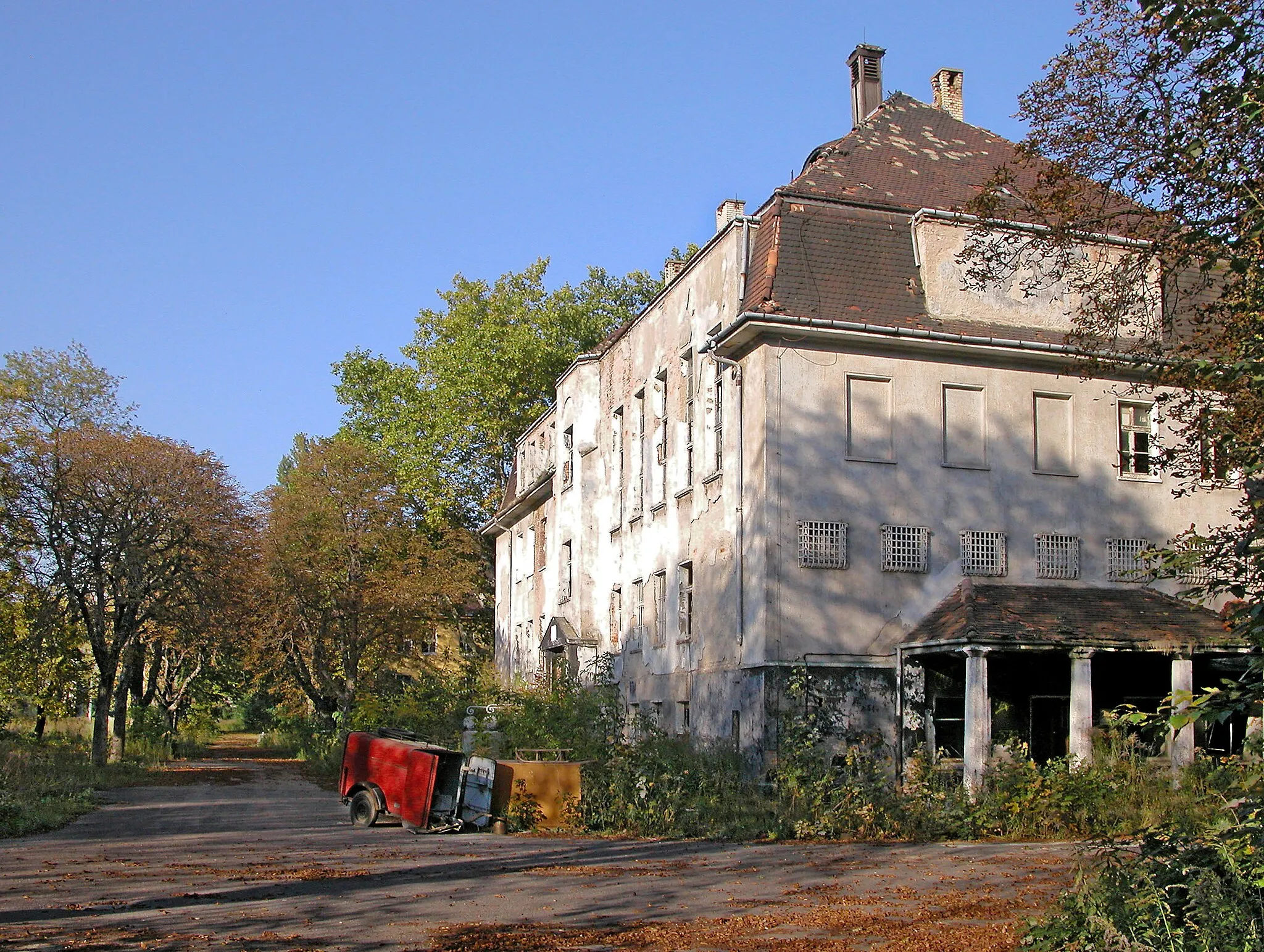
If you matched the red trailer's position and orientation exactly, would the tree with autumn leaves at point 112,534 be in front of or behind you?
behind

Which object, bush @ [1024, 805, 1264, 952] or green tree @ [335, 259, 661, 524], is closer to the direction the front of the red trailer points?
the bush

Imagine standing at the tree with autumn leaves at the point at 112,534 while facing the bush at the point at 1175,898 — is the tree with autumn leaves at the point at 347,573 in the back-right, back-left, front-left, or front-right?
back-left

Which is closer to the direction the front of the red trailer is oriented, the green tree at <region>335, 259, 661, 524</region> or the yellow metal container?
the yellow metal container

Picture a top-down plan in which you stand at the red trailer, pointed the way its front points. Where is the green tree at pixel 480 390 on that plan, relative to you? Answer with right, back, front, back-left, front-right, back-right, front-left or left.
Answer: back-left

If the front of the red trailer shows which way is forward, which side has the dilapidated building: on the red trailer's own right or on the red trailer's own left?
on the red trailer's own left

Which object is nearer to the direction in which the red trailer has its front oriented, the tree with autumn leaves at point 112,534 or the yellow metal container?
the yellow metal container
